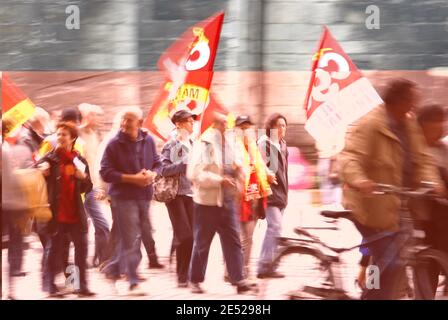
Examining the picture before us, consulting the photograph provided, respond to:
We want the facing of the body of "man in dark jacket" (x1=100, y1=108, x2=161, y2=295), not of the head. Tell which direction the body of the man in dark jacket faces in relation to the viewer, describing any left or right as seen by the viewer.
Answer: facing the viewer and to the right of the viewer

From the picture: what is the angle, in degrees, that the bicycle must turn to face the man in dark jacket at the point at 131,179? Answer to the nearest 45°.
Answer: approximately 180°

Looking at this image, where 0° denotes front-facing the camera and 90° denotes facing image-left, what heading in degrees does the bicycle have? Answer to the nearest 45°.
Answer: approximately 270°

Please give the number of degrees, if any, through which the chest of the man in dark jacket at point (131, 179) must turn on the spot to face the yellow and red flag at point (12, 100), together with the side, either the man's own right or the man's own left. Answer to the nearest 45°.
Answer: approximately 135° to the man's own right

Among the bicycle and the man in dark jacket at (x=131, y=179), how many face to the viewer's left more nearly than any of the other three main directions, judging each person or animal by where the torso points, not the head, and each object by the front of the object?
0

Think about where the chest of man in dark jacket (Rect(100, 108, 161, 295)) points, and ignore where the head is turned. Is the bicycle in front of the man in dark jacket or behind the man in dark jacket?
in front
